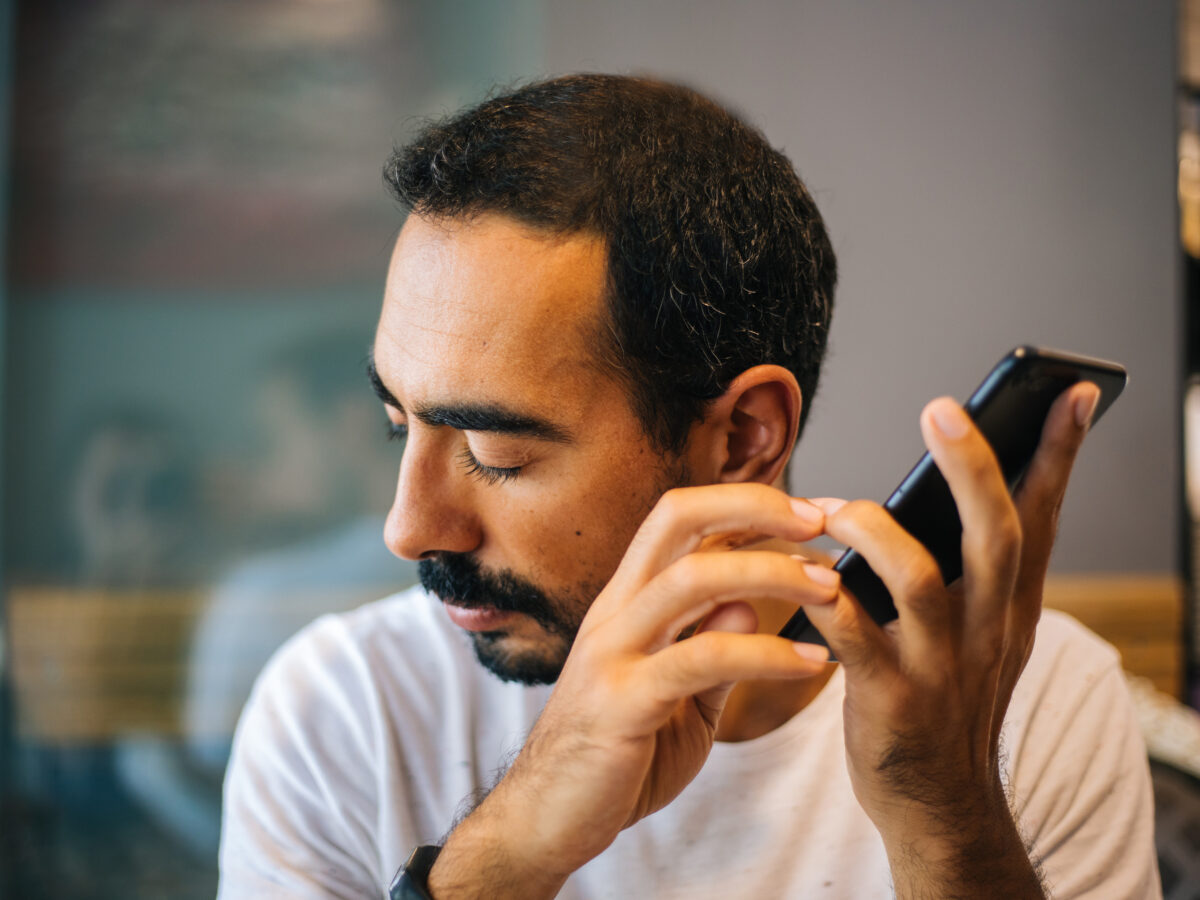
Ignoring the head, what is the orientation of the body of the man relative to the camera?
toward the camera
